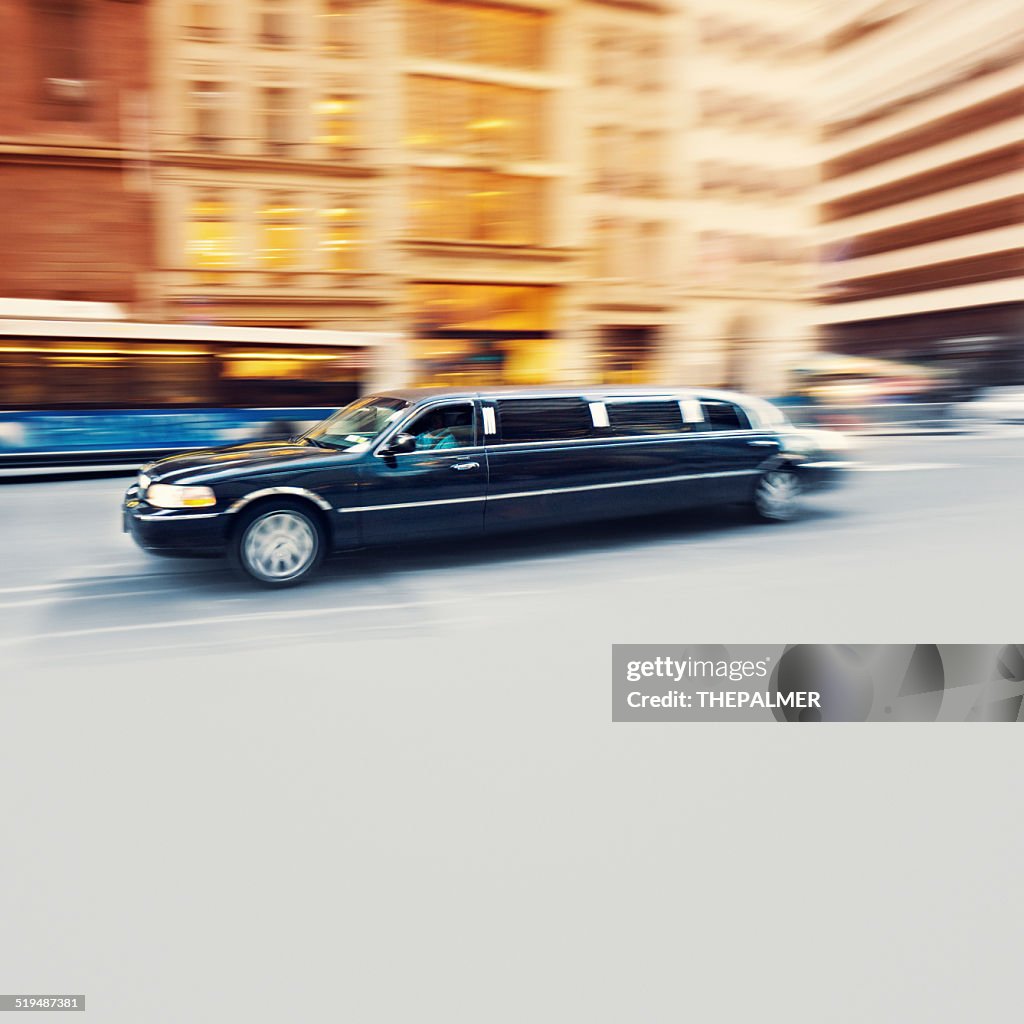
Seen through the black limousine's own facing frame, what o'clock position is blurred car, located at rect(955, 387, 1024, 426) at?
The blurred car is roughly at 6 o'clock from the black limousine.

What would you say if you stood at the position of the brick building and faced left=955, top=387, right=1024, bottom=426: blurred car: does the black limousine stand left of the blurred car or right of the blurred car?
right

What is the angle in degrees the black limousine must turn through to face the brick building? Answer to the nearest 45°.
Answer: approximately 90° to its right

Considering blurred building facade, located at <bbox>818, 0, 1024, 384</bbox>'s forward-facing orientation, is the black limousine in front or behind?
in front

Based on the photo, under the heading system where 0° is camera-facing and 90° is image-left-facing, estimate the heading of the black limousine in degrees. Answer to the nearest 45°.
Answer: approximately 45°

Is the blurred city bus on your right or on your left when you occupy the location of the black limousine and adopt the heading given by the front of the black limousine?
on your right

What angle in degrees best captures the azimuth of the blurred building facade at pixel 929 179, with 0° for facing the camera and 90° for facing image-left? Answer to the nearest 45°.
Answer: approximately 45°

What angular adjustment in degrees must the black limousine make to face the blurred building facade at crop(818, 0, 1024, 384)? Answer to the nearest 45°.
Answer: approximately 180°

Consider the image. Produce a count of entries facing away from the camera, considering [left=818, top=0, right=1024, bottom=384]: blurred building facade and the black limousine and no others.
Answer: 0
